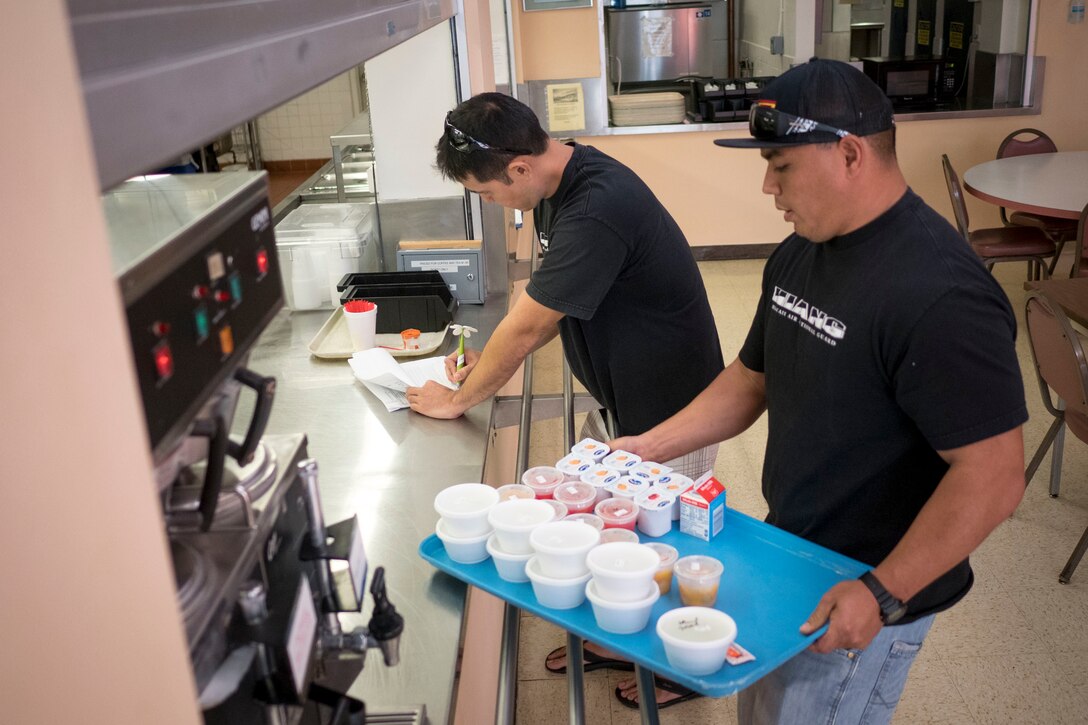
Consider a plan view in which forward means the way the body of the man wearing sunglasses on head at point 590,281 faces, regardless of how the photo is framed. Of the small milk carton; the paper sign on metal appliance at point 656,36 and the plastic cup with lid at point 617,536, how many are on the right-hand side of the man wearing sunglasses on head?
1

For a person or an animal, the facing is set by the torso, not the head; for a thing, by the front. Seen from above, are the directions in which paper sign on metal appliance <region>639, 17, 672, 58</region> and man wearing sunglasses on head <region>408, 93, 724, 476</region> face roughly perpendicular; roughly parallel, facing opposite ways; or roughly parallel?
roughly perpendicular

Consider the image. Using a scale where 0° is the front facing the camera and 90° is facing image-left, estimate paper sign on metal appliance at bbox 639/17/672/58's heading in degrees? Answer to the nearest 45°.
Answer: approximately 0°

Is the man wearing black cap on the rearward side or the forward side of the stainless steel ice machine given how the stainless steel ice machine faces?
on the forward side

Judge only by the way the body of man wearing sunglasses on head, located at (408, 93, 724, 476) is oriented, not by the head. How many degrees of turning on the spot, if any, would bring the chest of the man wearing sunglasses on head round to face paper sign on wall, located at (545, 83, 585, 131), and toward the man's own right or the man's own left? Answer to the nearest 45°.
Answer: approximately 90° to the man's own right

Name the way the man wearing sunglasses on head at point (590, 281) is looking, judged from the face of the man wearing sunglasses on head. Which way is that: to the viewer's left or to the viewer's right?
to the viewer's left

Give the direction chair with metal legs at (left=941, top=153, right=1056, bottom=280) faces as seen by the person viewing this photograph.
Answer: facing to the right of the viewer

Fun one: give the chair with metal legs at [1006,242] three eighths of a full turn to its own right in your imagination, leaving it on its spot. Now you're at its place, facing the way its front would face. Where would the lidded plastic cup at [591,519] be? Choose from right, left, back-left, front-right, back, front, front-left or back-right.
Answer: front-left
